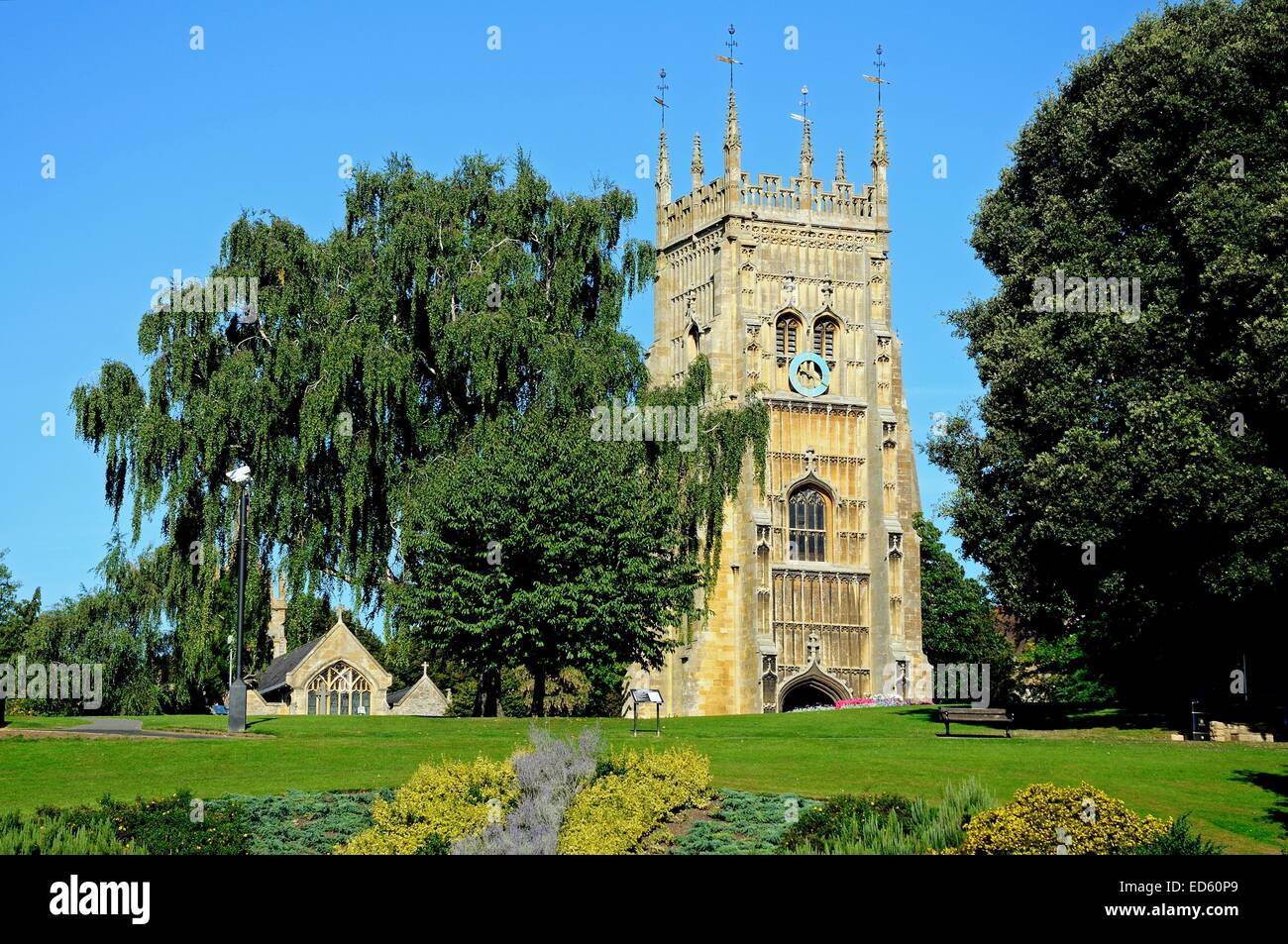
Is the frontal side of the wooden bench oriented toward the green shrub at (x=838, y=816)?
yes

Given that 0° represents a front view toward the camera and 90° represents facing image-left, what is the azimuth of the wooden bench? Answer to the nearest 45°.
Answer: approximately 0°

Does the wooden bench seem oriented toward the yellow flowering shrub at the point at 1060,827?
yes

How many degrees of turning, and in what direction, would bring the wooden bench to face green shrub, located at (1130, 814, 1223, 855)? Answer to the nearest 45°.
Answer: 0° — it already faces it

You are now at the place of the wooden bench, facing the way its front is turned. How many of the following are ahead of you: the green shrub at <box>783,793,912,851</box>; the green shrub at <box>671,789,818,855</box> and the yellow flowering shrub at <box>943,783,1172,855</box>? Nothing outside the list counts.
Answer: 3

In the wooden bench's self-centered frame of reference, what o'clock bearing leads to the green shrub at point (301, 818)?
The green shrub is roughly at 1 o'clock from the wooden bench.

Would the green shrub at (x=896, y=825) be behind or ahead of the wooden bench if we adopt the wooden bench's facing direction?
ahead

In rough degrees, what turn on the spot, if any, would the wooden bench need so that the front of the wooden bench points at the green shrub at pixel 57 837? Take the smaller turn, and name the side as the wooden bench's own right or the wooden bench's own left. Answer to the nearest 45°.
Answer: approximately 45° to the wooden bench's own right
